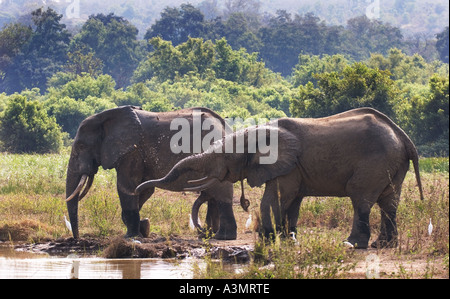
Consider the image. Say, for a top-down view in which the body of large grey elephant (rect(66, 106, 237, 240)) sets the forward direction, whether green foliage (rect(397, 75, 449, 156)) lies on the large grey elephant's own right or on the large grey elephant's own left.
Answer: on the large grey elephant's own right

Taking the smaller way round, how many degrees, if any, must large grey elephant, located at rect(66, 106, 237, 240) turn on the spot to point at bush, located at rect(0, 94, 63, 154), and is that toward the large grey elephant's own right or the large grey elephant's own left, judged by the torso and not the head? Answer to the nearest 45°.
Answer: approximately 90° to the large grey elephant's own right

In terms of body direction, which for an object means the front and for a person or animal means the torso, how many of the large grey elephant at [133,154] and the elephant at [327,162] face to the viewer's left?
2

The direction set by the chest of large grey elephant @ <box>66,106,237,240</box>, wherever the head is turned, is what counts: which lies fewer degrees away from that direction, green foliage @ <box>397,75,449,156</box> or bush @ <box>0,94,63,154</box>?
the bush

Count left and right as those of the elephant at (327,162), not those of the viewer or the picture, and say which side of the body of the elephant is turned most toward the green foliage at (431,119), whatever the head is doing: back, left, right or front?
right

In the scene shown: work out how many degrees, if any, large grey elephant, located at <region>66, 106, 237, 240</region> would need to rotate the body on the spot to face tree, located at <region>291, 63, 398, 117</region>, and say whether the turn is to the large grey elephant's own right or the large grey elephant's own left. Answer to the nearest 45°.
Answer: approximately 135° to the large grey elephant's own right

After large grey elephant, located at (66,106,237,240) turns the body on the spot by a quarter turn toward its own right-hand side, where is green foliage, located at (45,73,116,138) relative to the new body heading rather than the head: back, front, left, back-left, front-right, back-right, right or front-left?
front

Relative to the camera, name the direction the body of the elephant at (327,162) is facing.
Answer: to the viewer's left

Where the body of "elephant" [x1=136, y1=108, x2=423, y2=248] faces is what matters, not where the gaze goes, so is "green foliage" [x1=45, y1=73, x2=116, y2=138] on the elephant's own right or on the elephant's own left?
on the elephant's own right

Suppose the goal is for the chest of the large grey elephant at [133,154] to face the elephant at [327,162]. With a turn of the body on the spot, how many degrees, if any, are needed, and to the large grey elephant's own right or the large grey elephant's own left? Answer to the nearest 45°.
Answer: approximately 135° to the large grey elephant's own left

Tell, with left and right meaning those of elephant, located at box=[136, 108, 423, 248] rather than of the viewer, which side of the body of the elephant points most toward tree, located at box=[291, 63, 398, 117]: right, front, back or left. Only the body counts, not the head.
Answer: right

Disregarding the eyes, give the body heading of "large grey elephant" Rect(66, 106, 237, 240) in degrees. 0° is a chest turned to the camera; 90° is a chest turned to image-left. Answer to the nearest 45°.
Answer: approximately 90°
